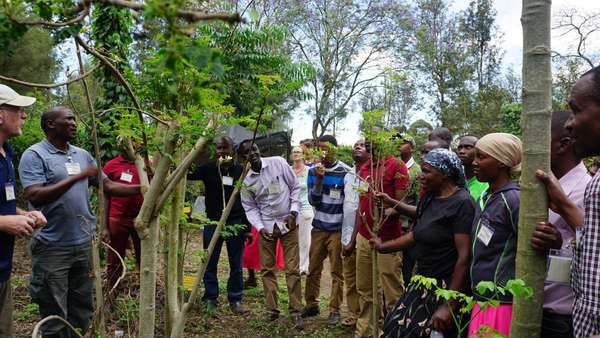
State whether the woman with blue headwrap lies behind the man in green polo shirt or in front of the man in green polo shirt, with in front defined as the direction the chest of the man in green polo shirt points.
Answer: in front

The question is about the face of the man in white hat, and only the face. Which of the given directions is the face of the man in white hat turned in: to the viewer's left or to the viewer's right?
to the viewer's right
